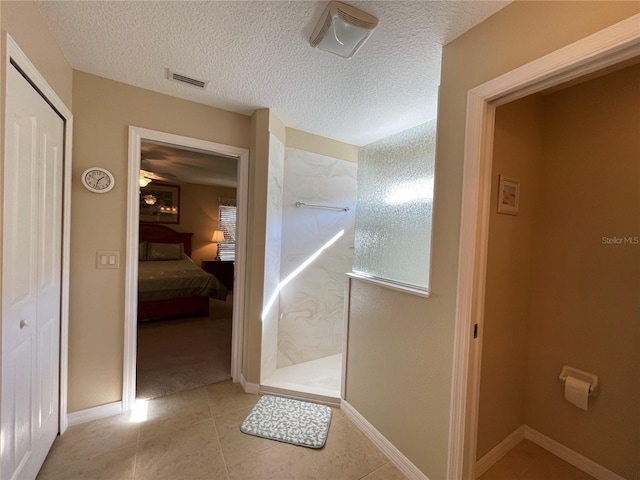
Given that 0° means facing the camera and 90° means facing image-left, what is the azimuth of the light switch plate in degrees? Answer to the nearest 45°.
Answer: approximately 0°

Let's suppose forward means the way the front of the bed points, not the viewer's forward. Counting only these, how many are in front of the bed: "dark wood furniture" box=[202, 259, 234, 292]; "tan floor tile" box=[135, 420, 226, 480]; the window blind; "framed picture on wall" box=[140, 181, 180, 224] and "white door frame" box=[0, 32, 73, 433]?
2

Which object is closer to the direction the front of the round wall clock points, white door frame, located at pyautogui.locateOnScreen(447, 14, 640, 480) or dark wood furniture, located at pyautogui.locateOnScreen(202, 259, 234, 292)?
the white door frame

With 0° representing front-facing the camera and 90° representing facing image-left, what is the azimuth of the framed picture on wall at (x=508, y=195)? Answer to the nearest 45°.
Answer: approximately 315°

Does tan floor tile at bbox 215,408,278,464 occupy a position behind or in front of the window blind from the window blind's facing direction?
in front

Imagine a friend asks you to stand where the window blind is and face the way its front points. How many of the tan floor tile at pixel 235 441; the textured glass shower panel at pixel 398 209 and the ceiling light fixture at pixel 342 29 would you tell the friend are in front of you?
3

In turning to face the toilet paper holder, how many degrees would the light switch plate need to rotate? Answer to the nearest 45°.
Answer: approximately 45° to its left

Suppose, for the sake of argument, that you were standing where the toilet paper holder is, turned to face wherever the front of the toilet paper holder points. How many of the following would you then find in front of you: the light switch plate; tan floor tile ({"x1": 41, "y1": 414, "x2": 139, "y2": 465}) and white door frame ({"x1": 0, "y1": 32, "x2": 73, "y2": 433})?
3
